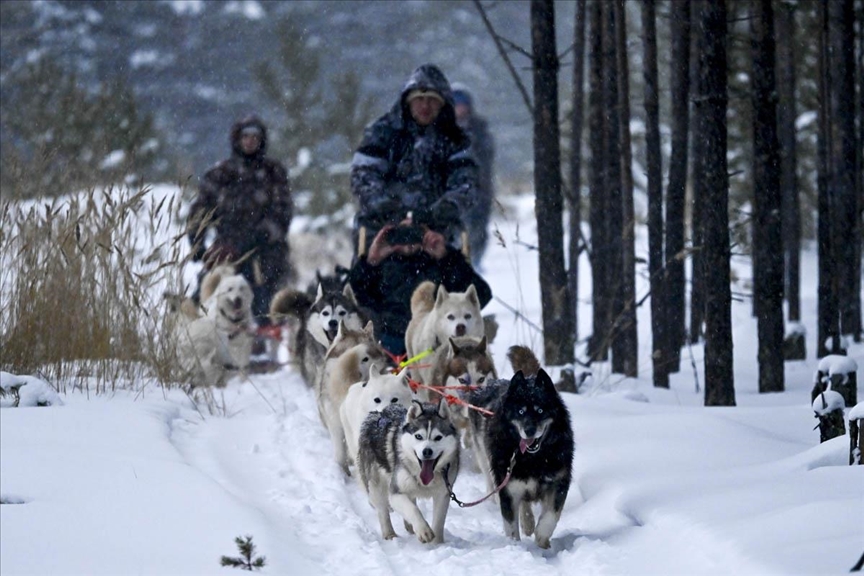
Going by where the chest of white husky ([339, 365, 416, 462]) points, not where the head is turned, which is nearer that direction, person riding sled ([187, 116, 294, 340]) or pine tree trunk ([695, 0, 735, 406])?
the pine tree trunk

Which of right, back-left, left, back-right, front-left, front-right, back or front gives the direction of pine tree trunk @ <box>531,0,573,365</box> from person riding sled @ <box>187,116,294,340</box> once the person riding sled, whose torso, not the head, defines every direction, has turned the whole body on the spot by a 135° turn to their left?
right

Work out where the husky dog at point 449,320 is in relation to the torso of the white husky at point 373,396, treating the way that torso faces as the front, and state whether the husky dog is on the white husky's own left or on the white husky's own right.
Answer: on the white husky's own left

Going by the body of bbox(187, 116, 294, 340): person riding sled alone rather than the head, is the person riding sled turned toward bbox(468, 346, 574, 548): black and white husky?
yes

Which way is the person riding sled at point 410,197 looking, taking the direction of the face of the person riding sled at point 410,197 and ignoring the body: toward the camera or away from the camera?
toward the camera

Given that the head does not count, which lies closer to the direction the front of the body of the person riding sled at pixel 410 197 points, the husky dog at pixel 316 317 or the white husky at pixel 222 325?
the husky dog

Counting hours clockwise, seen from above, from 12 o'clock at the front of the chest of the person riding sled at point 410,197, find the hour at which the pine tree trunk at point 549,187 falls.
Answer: The pine tree trunk is roughly at 8 o'clock from the person riding sled.

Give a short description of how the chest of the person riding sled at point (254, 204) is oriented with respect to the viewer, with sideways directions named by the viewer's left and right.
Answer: facing the viewer

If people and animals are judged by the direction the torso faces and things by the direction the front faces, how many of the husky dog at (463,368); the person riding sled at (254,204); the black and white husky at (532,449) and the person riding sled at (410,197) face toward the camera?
4

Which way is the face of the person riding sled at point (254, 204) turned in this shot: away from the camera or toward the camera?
toward the camera

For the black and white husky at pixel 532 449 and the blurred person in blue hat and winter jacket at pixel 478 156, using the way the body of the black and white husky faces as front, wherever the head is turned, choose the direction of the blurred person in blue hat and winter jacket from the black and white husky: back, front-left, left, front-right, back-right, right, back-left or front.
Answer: back

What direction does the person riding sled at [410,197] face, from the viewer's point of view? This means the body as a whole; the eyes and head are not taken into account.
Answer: toward the camera

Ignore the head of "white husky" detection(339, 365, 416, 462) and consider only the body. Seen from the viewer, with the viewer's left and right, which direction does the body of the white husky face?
facing the viewer and to the right of the viewer

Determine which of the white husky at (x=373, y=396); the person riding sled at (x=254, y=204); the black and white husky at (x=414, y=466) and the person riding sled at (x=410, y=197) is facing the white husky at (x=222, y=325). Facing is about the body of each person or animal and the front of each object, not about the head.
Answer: the person riding sled at (x=254, y=204)

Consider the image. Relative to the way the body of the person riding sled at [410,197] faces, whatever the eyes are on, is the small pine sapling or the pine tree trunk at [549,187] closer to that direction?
the small pine sapling

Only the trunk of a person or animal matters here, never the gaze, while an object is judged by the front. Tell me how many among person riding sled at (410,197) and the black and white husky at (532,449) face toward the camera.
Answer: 2

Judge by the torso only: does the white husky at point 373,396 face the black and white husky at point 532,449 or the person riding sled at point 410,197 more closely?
the black and white husky

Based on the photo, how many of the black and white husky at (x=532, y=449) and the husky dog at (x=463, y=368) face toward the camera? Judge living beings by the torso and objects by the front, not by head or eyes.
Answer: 2
